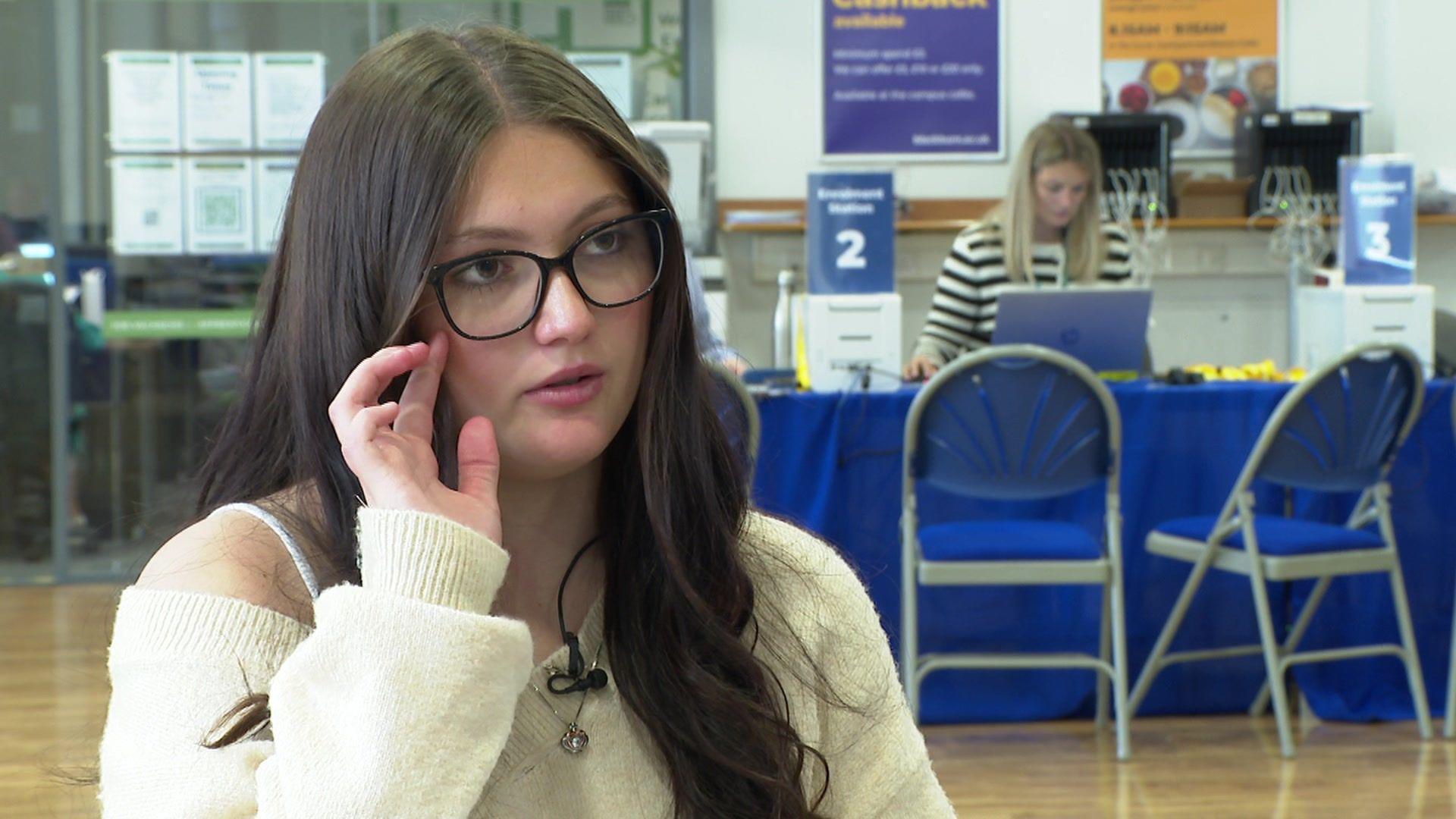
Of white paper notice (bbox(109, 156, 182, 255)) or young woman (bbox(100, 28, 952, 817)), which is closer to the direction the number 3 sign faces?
the young woman

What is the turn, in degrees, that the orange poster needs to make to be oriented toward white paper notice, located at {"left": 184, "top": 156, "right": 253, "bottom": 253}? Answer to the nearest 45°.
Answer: approximately 45° to its right

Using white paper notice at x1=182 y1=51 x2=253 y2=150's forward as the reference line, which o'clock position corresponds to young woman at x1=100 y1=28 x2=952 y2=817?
The young woman is roughly at 12 o'clock from the white paper notice.

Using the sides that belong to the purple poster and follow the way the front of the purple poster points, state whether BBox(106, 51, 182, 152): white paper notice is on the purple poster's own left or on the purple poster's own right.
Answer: on the purple poster's own right

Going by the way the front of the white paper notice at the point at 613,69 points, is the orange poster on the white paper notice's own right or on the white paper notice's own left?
on the white paper notice's own left
